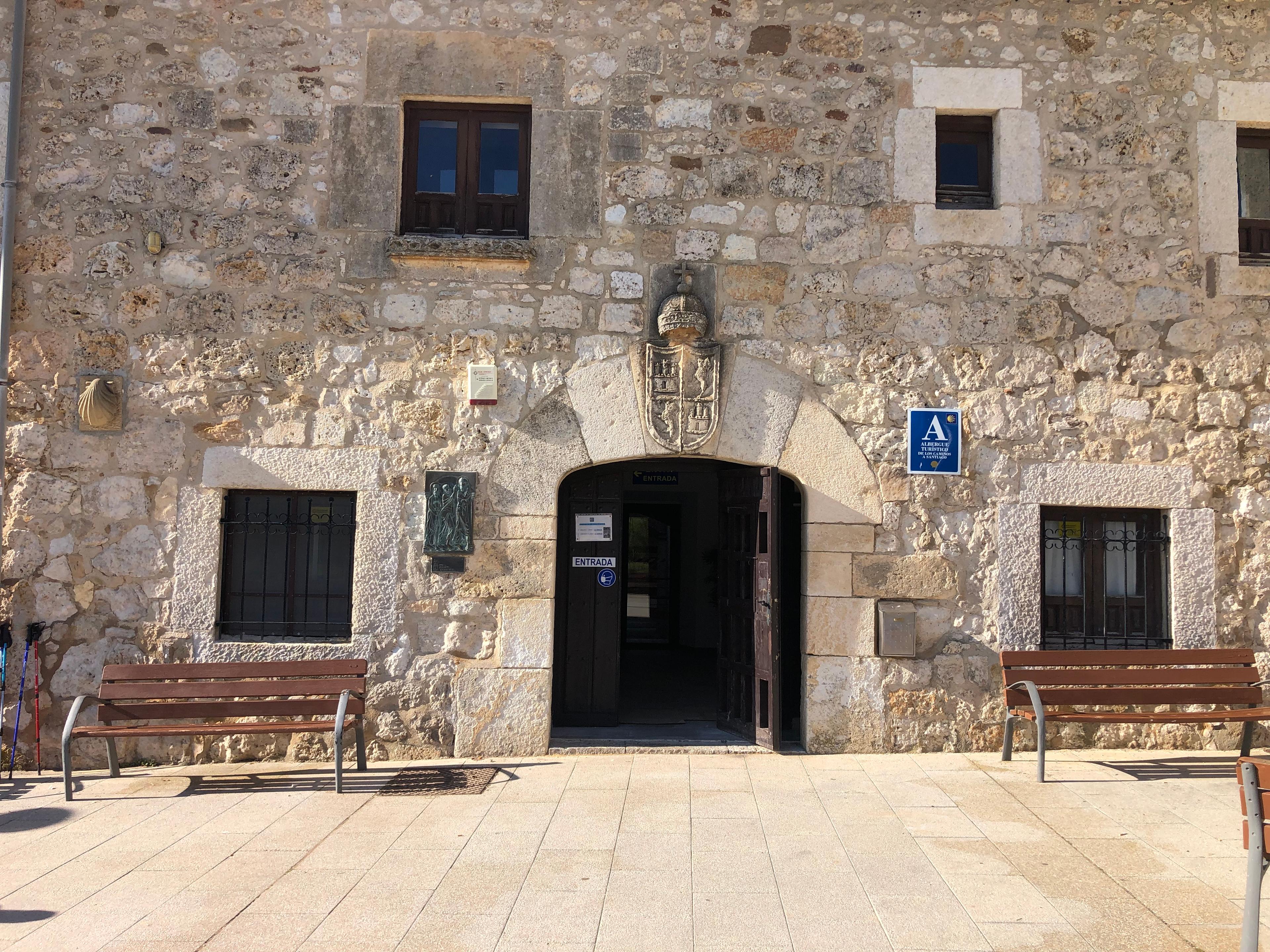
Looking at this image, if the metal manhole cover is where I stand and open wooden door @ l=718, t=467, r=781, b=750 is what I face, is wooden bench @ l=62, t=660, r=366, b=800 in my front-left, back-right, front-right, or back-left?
back-left

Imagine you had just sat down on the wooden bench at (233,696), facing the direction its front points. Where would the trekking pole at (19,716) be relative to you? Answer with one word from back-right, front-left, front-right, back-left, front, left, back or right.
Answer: back-right

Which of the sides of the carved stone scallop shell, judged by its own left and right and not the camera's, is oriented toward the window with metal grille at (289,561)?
left

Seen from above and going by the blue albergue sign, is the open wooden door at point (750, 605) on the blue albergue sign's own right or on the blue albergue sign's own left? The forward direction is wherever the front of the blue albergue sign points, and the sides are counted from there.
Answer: on the blue albergue sign's own right

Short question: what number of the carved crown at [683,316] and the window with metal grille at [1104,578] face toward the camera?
2

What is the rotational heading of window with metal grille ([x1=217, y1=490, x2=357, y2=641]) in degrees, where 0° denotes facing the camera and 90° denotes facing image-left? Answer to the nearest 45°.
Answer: approximately 0°

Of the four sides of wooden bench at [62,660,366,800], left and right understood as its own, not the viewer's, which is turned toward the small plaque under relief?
left
